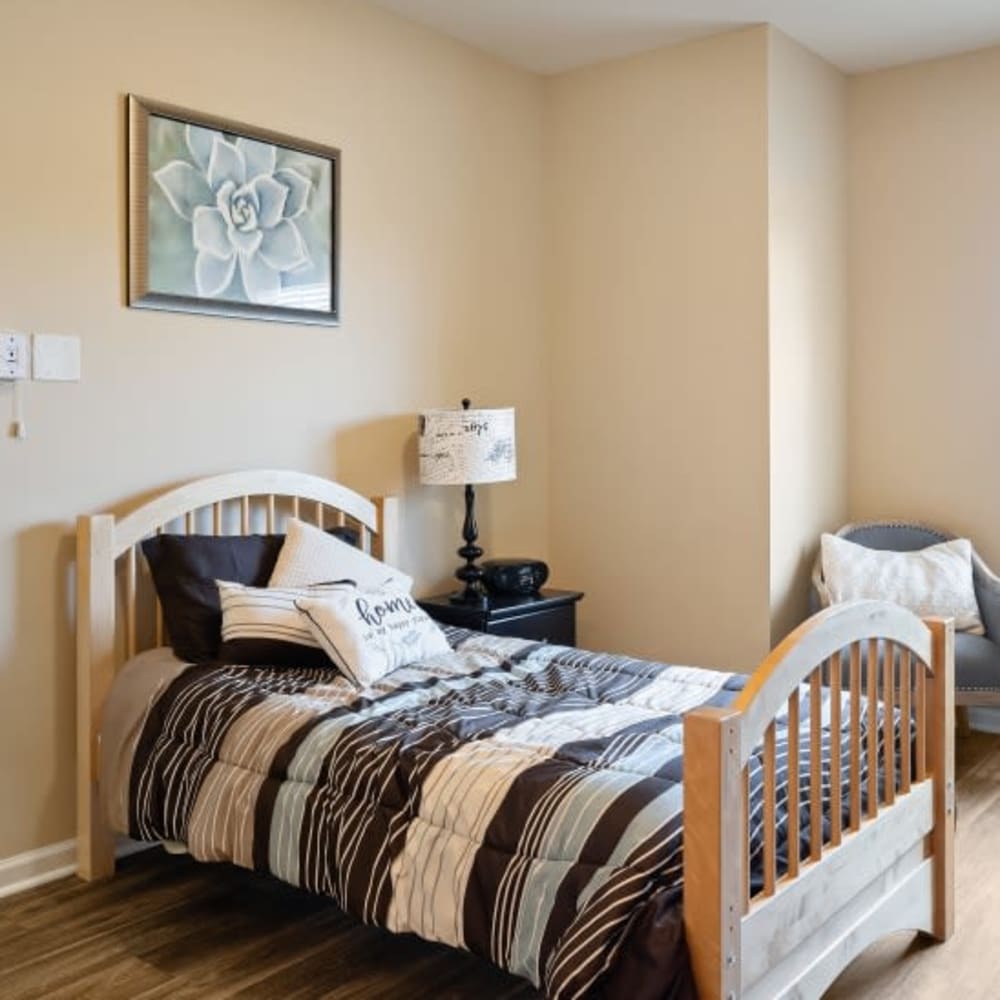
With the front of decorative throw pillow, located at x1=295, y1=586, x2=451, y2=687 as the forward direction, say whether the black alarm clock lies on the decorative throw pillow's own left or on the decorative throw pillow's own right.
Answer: on the decorative throw pillow's own left

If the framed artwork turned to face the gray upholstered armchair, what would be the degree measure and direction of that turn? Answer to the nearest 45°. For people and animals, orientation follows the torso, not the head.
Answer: approximately 45° to its left

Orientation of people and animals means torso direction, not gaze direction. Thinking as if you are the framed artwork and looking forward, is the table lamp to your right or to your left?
on your left

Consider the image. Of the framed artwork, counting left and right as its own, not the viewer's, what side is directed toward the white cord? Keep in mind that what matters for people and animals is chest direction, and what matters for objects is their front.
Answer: right

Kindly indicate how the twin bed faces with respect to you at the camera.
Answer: facing the viewer and to the right of the viewer

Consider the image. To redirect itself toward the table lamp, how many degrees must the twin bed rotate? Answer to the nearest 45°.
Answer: approximately 135° to its left

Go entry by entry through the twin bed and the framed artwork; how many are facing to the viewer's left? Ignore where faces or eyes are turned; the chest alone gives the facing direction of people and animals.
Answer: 0

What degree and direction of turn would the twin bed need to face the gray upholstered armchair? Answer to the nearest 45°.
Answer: approximately 90° to its left

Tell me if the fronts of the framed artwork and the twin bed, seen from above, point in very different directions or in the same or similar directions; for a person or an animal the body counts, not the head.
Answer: same or similar directions

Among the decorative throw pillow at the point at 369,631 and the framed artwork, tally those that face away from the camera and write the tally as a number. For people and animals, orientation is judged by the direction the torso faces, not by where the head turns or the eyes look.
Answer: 0

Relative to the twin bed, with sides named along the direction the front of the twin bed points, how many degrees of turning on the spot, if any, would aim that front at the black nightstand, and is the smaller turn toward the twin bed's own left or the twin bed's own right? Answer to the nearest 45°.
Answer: approximately 135° to the twin bed's own left

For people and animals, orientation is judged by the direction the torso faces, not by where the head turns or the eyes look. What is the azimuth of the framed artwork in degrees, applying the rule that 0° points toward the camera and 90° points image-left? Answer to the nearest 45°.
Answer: approximately 315°
